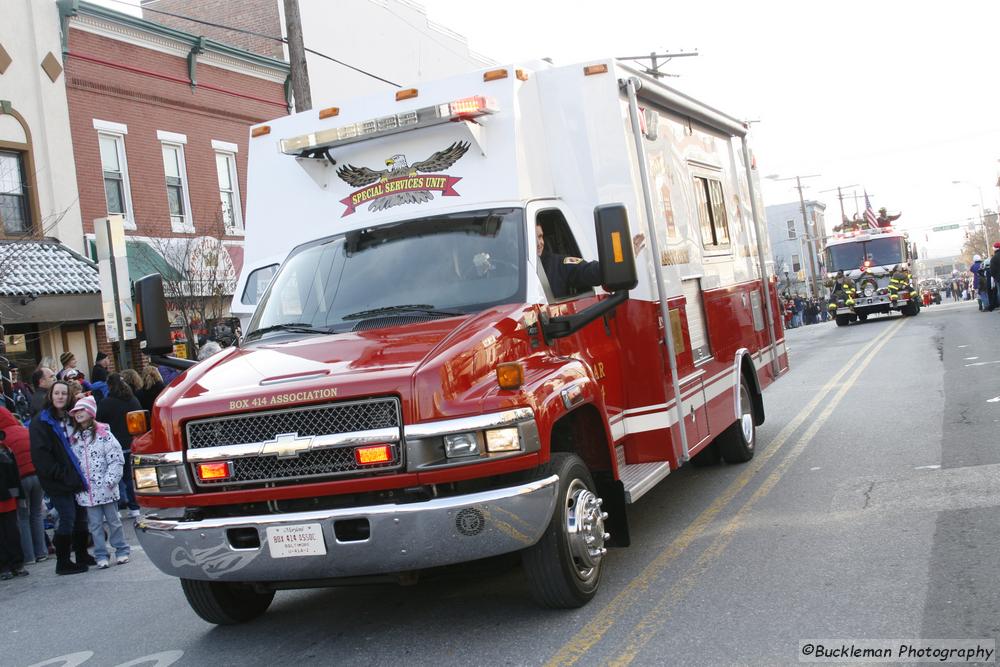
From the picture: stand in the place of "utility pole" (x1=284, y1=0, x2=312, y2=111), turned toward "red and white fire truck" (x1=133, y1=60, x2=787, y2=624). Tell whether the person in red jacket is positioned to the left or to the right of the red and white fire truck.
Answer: right

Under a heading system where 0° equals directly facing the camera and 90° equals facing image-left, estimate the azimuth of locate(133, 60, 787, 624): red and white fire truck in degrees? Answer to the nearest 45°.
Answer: approximately 45°

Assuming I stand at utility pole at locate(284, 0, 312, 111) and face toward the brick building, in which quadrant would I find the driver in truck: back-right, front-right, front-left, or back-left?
back-left

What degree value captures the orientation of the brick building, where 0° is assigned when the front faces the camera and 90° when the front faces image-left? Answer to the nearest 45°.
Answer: approximately 315°

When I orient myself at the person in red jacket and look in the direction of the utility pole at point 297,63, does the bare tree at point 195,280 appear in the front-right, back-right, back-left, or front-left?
front-left

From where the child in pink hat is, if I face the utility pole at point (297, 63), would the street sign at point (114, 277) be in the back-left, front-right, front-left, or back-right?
front-left

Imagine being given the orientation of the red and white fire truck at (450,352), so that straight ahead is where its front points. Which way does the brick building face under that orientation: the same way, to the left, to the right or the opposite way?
to the left

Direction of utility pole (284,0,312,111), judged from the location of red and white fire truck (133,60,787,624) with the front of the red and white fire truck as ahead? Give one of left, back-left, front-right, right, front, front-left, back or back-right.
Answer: back-right

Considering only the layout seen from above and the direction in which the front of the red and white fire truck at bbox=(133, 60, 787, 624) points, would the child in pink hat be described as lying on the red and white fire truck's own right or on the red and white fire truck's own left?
on the red and white fire truck's own right

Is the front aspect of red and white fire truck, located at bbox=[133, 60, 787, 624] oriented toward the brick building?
no

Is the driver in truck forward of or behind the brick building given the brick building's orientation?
forward

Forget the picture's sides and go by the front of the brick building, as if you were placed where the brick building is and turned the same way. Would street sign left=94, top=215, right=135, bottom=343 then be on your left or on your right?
on your right

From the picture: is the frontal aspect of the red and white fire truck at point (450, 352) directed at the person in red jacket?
no

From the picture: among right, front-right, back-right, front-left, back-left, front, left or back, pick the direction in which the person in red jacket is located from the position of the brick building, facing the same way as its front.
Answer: front-right

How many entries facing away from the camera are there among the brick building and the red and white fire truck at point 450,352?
0
